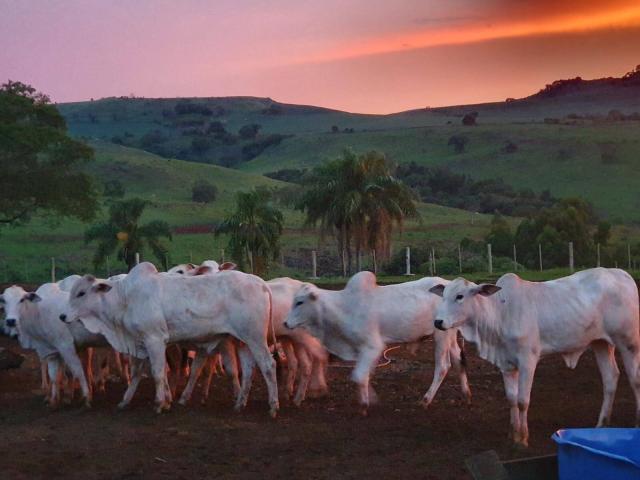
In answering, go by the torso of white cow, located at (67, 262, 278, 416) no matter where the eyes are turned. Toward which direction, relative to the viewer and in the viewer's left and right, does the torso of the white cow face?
facing to the left of the viewer

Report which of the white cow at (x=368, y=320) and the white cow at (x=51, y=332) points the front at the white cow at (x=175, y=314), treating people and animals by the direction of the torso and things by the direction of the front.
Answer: the white cow at (x=368, y=320)

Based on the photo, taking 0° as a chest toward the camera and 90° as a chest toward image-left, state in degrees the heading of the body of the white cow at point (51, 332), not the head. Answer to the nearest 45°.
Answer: approximately 45°

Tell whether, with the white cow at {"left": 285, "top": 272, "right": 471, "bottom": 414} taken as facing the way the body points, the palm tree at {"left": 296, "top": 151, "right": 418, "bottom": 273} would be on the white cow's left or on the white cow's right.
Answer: on the white cow's right

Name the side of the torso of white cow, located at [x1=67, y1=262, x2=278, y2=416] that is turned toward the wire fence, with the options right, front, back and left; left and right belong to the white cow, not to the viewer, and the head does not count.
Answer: right

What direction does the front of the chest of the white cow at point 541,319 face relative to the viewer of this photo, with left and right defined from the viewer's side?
facing the viewer and to the left of the viewer

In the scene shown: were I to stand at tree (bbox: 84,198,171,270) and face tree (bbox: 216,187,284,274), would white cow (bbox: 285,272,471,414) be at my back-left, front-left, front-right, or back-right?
front-right

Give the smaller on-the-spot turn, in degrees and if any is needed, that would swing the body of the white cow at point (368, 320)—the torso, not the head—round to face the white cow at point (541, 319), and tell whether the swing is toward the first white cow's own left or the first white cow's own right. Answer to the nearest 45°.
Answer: approximately 135° to the first white cow's own left

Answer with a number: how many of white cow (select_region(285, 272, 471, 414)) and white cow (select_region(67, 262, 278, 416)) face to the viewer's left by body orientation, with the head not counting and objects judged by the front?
2

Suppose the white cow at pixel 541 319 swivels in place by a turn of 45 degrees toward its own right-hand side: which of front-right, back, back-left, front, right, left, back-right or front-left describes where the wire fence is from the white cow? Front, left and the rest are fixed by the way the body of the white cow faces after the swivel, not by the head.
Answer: right

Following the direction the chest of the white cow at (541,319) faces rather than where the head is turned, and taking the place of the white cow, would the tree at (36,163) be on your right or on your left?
on your right

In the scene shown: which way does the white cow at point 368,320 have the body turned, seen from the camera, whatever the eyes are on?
to the viewer's left
